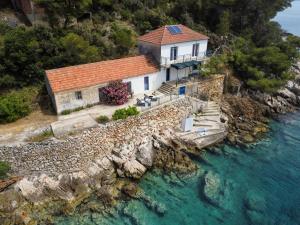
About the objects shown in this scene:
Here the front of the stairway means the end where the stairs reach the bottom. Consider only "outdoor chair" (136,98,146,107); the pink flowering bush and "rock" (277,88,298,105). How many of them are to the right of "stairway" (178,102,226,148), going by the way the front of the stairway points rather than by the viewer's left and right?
2

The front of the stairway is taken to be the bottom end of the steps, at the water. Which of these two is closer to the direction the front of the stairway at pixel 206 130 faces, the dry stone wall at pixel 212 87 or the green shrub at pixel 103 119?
the green shrub

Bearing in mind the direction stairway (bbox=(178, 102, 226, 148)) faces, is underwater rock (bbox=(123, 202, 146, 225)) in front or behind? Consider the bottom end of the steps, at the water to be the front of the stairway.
in front

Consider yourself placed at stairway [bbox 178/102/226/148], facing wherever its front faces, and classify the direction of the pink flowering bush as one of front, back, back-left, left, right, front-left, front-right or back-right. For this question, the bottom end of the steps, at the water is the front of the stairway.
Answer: right

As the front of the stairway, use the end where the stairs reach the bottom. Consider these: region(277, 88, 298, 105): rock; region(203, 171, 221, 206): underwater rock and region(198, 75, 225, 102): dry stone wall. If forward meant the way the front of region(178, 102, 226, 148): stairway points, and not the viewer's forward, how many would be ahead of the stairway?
1

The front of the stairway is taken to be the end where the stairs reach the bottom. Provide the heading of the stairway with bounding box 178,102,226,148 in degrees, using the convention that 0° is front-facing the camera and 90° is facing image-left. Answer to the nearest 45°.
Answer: approximately 0°

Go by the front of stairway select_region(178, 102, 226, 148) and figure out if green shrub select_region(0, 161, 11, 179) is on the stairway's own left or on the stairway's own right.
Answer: on the stairway's own right

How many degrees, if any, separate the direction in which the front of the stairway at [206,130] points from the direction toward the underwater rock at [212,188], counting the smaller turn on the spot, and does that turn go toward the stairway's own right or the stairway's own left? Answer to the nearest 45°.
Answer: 0° — it already faces it

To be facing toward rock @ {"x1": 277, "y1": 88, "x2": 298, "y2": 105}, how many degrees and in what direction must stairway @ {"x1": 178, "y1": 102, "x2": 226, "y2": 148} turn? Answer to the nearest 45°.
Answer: approximately 135° to its left

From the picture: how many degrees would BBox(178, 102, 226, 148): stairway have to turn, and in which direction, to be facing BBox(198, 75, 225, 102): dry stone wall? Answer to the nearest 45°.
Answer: approximately 180°

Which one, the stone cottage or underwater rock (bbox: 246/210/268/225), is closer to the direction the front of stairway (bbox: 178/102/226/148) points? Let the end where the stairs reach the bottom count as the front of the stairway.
the underwater rock

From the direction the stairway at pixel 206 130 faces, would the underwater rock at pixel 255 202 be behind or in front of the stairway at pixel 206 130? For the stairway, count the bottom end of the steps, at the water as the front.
in front
